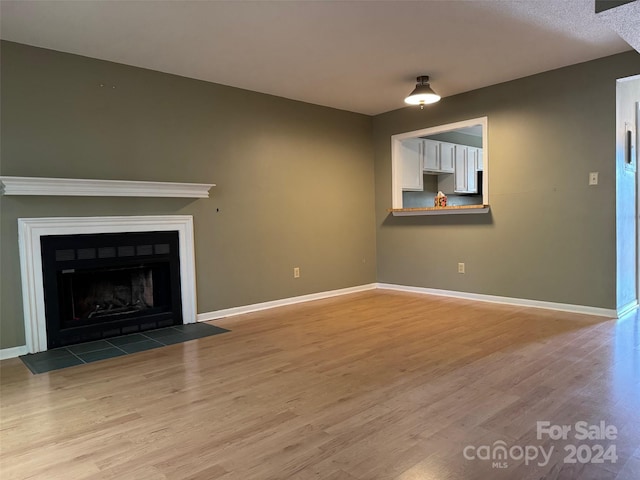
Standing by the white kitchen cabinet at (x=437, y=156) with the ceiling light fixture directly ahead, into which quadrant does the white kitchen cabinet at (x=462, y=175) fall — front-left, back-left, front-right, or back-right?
back-left

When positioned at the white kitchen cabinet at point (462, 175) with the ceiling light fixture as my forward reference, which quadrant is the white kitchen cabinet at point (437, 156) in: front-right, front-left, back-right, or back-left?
front-right

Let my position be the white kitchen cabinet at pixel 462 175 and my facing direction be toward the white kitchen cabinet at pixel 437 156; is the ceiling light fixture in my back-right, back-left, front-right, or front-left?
front-left

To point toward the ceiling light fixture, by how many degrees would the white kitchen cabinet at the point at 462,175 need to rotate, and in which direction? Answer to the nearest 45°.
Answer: approximately 45° to its left
